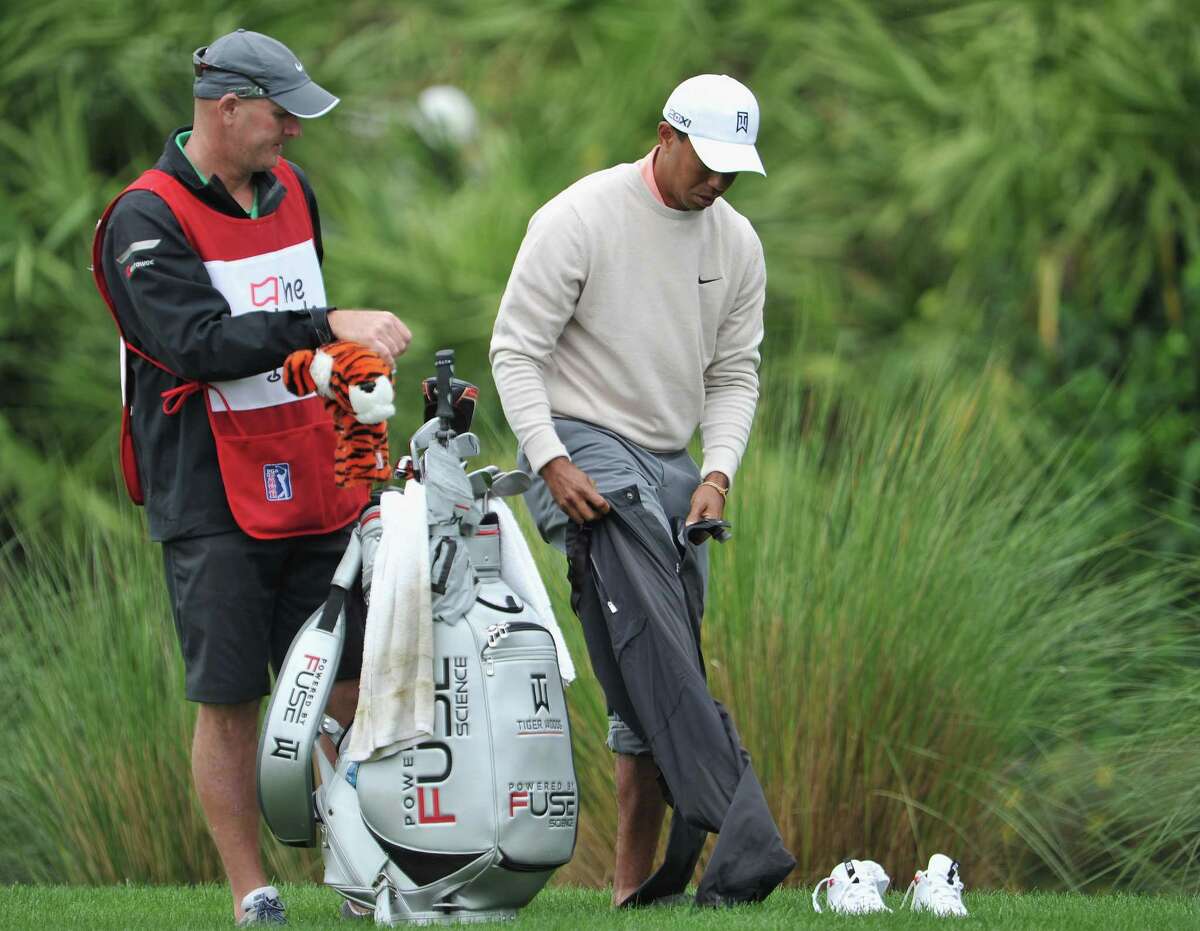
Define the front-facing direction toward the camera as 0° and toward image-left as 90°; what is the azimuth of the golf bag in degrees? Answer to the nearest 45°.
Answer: approximately 315°

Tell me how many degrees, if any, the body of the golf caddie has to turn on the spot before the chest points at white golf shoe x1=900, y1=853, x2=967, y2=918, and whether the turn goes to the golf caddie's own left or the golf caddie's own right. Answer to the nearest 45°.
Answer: approximately 45° to the golf caddie's own left

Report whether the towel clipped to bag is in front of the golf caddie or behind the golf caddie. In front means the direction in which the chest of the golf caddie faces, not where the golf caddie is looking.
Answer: in front

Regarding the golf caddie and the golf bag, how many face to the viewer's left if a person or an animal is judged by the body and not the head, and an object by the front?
0

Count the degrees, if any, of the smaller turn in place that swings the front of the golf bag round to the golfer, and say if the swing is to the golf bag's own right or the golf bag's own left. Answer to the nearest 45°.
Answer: approximately 90° to the golf bag's own left

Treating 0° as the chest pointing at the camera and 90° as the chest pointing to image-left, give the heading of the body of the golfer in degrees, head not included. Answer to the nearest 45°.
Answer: approximately 315°
